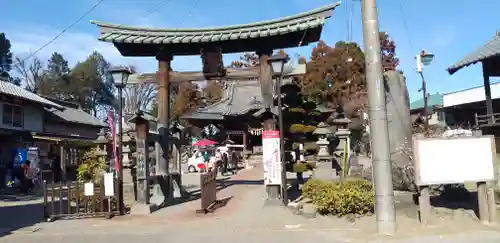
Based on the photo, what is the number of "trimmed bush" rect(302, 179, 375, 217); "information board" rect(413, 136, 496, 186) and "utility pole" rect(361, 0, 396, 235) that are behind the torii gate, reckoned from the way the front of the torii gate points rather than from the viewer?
0

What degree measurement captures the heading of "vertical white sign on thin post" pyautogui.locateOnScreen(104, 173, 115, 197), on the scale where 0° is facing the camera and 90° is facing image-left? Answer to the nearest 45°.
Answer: approximately 0°

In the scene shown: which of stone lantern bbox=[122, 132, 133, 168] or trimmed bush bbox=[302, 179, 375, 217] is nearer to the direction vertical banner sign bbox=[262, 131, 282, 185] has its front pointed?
the trimmed bush

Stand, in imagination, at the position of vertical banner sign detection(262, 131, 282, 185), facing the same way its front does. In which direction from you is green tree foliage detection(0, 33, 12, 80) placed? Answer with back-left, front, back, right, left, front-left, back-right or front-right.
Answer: back-right

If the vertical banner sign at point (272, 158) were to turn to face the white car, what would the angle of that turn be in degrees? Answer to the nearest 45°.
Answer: approximately 180°

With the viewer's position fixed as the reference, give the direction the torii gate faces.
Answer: facing the viewer

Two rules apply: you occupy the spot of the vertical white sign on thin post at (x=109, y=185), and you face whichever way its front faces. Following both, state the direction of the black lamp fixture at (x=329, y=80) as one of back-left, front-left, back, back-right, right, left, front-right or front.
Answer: back-left

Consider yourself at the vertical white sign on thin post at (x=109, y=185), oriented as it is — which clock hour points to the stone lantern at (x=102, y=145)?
The stone lantern is roughly at 6 o'clock from the vertical white sign on thin post.

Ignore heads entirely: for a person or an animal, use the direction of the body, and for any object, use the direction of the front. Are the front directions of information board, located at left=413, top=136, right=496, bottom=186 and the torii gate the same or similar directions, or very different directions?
same or similar directions

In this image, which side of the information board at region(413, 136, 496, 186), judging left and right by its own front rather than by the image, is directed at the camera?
front

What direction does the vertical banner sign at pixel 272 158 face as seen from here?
toward the camera

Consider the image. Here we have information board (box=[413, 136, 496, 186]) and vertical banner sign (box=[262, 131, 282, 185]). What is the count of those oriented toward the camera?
2

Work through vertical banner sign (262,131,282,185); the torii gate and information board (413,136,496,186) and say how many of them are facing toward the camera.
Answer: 3

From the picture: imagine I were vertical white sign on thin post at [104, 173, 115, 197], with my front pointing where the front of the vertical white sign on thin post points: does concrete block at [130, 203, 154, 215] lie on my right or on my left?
on my left
